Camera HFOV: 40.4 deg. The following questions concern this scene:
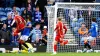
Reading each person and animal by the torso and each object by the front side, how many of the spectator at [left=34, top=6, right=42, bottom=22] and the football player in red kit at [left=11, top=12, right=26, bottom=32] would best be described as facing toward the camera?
1

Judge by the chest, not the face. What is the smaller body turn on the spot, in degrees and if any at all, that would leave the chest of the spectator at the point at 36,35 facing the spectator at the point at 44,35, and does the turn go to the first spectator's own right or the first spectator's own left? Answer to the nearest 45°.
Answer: approximately 90° to the first spectator's own left

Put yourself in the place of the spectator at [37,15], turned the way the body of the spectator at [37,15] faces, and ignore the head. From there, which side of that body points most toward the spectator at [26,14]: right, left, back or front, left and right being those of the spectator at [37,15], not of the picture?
right

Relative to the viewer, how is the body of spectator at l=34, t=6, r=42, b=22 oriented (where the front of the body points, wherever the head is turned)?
toward the camera

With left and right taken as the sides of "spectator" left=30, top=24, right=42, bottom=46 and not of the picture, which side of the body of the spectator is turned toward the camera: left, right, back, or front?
front

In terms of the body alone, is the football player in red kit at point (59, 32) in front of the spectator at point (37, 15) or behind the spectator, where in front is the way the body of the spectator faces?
in front

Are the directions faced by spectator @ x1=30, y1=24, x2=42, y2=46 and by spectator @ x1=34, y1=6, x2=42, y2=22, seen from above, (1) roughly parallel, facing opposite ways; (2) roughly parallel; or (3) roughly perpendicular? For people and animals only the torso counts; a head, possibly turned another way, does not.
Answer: roughly parallel

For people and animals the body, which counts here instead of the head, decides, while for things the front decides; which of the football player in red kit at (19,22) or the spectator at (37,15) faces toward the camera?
the spectator
